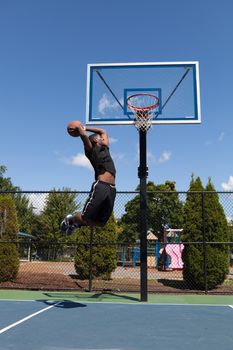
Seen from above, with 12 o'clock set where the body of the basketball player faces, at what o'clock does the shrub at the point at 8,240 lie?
The shrub is roughly at 7 o'clock from the basketball player.

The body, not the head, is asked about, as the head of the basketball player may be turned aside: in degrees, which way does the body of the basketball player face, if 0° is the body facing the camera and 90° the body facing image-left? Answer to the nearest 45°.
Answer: approximately 315°

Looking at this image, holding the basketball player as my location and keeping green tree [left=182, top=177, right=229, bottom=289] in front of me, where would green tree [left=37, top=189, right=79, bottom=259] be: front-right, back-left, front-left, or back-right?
front-left

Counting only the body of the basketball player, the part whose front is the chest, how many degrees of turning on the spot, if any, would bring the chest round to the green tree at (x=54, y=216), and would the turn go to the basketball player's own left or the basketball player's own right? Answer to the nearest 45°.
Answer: approximately 135° to the basketball player's own left

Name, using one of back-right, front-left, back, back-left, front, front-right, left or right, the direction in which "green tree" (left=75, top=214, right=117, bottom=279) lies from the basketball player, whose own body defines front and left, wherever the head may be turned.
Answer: back-left

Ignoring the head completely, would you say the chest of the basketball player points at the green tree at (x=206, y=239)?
no

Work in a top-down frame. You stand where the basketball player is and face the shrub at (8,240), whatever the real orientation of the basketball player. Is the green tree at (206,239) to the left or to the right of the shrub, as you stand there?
right

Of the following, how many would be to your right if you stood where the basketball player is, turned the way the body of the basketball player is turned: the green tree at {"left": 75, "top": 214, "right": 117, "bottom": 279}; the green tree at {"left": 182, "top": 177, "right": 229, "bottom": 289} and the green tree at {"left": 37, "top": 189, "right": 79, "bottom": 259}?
0

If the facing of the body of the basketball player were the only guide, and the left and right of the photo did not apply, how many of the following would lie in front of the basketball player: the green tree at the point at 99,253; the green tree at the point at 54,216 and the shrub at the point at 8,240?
0
